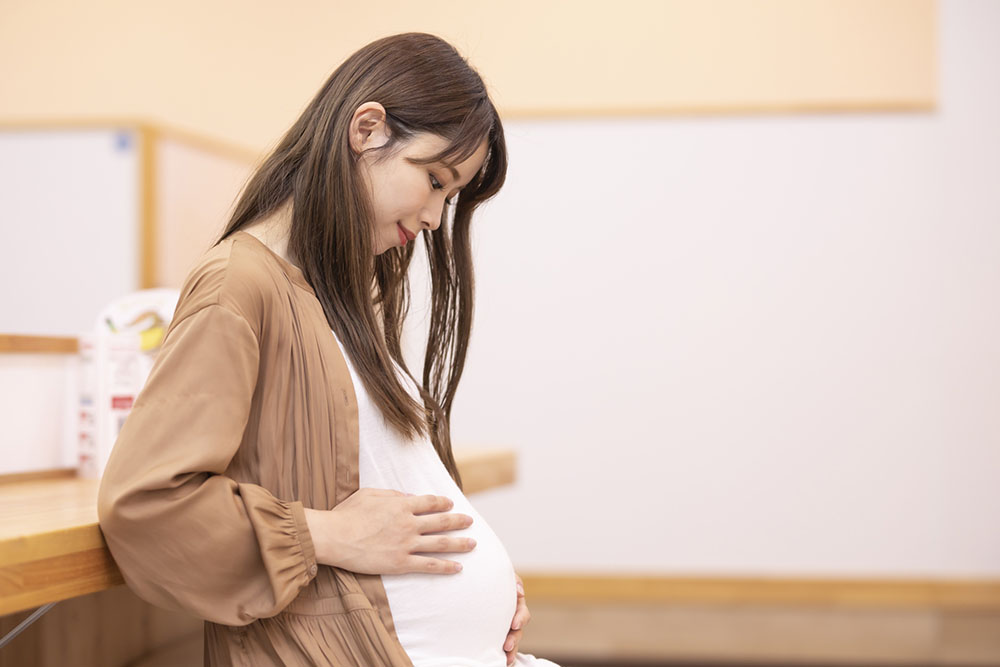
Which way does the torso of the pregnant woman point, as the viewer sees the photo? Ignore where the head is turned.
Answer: to the viewer's right
